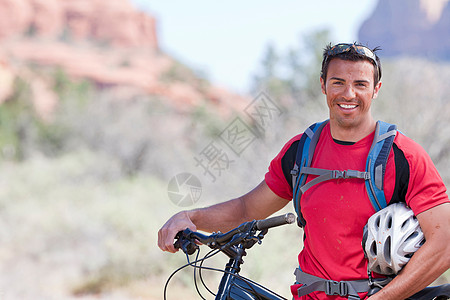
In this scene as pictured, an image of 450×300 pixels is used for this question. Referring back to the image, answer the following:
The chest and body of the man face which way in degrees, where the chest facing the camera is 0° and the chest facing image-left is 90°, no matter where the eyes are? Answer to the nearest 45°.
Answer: approximately 0°
